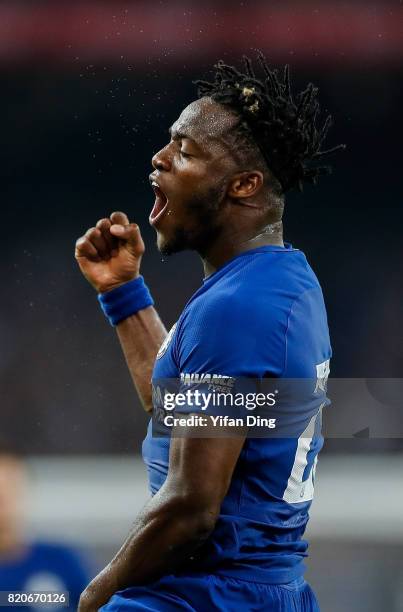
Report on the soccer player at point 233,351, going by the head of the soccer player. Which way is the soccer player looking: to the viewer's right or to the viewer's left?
to the viewer's left

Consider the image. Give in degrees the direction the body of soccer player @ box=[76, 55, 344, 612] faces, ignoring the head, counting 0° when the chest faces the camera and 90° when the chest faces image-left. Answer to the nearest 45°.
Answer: approximately 90°

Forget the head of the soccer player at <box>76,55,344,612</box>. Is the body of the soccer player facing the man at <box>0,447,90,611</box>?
no
